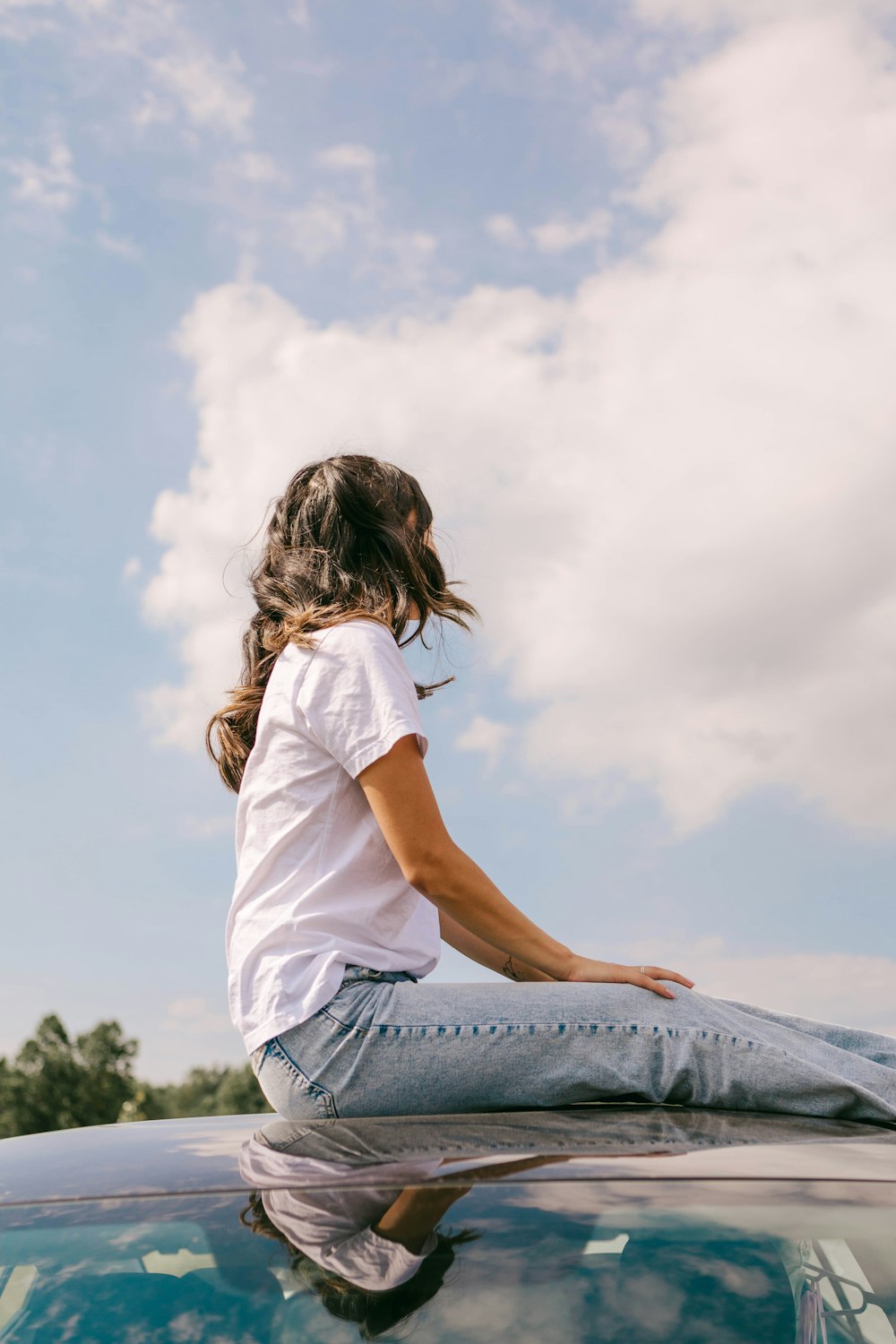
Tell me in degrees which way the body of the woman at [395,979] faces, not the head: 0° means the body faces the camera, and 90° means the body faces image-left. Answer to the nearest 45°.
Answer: approximately 270°

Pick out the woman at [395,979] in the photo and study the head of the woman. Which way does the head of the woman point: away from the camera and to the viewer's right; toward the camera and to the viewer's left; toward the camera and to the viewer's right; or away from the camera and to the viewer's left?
away from the camera and to the viewer's right

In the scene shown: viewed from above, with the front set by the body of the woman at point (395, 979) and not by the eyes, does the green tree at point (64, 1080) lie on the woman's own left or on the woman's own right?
on the woman's own left
